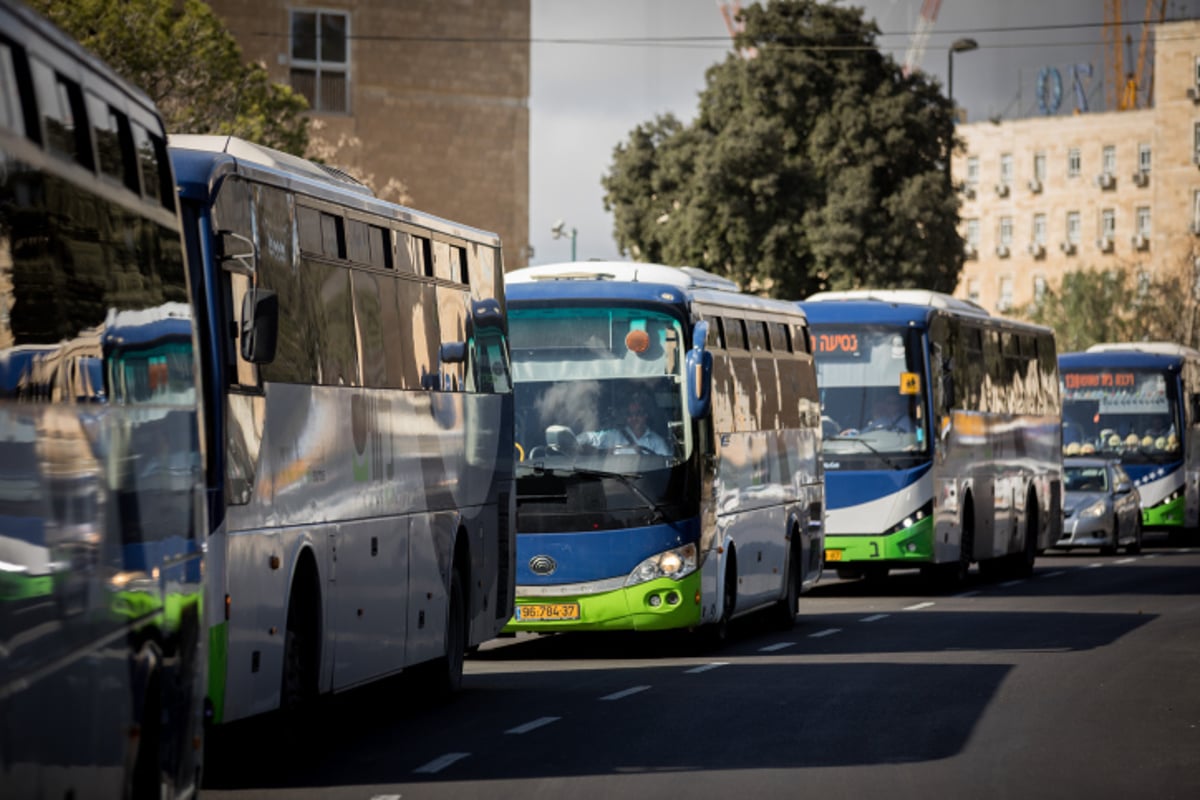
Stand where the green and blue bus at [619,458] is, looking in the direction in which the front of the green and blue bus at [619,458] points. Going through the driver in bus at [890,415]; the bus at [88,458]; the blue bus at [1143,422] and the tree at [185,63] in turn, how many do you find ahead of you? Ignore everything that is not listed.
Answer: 1

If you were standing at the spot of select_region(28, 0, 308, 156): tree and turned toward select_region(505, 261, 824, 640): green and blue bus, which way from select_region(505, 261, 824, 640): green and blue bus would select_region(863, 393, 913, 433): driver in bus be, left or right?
left

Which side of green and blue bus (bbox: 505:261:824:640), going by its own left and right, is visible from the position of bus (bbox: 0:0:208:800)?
front

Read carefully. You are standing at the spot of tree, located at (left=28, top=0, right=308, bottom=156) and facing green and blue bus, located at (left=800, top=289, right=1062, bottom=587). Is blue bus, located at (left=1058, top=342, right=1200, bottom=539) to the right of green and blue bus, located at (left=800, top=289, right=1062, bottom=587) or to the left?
left

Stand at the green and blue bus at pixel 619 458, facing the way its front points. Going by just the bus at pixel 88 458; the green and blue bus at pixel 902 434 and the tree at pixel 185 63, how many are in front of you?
1

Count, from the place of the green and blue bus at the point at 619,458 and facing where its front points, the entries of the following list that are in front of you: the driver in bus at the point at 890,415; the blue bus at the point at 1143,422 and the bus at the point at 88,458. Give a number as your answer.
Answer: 1

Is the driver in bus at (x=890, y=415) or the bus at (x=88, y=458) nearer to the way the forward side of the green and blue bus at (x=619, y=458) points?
the bus

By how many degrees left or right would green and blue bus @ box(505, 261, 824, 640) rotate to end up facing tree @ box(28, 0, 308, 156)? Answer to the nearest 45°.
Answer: approximately 135° to its right

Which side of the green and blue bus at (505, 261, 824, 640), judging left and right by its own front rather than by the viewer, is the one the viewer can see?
front
